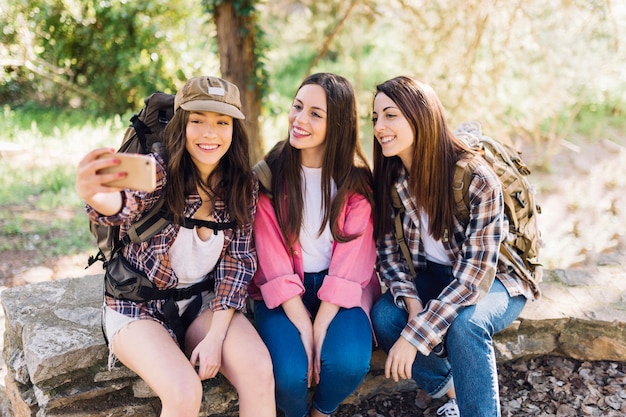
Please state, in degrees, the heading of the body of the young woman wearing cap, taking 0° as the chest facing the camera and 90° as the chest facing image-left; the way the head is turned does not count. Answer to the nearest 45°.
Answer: approximately 0°

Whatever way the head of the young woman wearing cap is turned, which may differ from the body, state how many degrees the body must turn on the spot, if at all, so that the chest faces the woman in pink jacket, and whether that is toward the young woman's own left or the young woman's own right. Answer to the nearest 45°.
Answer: approximately 90° to the young woman's own left

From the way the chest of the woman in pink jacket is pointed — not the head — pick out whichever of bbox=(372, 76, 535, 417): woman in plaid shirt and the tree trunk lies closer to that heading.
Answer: the woman in plaid shirt

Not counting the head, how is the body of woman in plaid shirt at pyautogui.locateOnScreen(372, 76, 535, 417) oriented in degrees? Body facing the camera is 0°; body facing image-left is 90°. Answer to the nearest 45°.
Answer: approximately 45°

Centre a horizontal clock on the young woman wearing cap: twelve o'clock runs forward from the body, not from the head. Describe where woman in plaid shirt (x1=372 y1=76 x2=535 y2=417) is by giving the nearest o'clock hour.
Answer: The woman in plaid shirt is roughly at 9 o'clock from the young woman wearing cap.

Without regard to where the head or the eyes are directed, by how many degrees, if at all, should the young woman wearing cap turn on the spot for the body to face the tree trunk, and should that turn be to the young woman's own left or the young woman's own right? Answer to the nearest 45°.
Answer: approximately 180°

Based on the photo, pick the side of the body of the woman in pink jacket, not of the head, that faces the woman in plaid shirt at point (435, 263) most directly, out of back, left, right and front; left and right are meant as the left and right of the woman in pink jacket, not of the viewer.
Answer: left

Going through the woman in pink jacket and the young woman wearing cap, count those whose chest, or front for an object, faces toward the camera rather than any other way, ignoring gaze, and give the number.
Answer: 2

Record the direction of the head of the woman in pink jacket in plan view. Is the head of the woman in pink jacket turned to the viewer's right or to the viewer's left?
to the viewer's left
